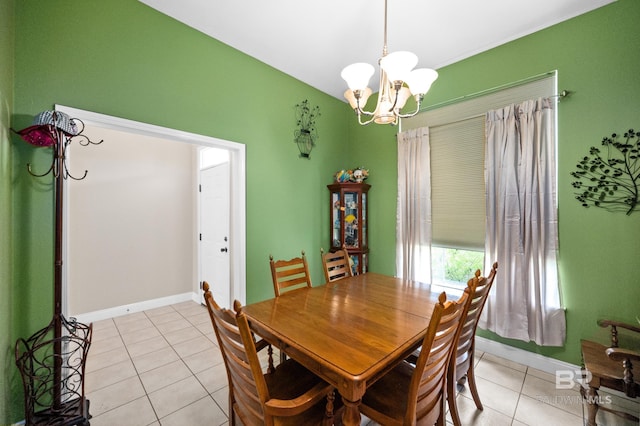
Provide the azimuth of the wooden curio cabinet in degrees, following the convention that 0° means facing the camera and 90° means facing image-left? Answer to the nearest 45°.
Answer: approximately 0°

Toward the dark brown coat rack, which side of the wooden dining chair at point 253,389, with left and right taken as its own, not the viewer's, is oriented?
left

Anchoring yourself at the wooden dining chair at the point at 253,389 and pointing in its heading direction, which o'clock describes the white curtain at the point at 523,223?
The white curtain is roughly at 1 o'clock from the wooden dining chair.

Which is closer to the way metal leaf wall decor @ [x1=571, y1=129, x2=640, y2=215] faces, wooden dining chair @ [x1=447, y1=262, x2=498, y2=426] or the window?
the wooden dining chair

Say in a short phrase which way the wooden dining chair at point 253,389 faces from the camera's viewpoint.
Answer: facing away from the viewer and to the right of the viewer

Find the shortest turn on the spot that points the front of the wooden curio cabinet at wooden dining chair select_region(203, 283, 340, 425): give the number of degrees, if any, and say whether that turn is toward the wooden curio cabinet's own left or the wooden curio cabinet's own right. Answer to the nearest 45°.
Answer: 0° — it already faces it

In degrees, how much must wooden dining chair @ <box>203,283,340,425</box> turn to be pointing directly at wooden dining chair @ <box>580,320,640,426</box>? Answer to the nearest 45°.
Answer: approximately 45° to its right

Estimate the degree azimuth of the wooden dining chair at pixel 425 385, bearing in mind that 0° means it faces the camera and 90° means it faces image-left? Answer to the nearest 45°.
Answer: approximately 135°

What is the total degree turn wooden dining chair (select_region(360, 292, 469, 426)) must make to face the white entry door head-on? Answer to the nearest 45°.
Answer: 0° — it already faces it
